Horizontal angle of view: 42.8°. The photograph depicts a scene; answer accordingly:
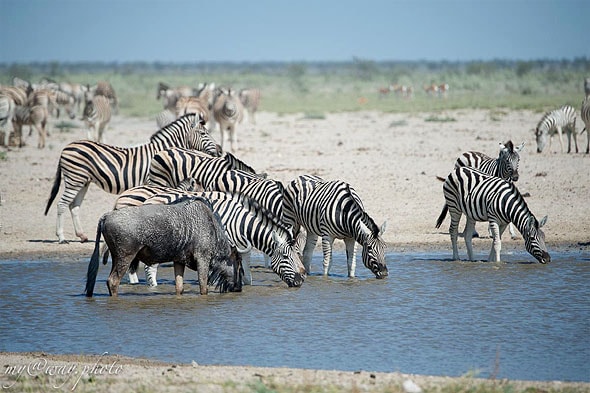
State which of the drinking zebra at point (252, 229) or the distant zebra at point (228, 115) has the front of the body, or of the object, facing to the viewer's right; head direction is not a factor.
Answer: the drinking zebra

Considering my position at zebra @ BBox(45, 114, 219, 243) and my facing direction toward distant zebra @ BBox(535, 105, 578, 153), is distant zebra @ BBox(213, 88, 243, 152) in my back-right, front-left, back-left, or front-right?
front-left

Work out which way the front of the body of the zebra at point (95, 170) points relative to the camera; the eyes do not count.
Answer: to the viewer's right

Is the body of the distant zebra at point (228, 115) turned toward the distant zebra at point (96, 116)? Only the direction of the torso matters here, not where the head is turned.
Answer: no

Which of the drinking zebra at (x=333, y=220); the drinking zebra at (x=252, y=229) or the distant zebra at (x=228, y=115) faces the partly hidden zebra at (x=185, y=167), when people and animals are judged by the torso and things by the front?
the distant zebra at (x=228, y=115)

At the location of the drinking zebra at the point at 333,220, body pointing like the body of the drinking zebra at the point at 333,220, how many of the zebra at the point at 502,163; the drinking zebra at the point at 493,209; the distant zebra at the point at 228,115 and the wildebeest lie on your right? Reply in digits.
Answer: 1

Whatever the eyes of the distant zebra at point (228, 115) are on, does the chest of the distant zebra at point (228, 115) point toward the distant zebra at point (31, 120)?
no

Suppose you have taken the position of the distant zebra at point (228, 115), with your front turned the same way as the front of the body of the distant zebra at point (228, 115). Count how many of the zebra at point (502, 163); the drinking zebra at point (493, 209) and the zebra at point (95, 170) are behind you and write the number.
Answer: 0

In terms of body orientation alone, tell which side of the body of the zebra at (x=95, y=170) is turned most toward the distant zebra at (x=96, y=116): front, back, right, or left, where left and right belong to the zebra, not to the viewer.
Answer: left

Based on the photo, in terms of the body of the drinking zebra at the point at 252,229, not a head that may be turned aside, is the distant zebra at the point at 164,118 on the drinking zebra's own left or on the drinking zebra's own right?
on the drinking zebra's own left

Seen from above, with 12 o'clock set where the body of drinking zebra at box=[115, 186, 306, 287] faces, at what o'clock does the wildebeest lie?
The wildebeest is roughly at 5 o'clock from the drinking zebra.

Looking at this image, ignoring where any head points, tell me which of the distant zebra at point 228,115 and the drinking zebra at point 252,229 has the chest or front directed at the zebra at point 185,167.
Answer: the distant zebra at point 228,115

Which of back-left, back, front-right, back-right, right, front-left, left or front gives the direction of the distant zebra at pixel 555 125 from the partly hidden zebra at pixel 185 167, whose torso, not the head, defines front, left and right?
front-left

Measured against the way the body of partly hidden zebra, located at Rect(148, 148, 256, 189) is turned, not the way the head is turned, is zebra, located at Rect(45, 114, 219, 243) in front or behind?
behind

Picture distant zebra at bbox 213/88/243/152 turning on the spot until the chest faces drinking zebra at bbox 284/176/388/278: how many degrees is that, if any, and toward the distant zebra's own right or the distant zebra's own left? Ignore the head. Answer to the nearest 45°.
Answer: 0° — it already faces it

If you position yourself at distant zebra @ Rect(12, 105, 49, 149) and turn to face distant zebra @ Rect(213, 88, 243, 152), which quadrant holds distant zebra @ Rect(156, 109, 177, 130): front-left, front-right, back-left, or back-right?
front-left

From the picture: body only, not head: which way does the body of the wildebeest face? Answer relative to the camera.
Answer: to the viewer's right

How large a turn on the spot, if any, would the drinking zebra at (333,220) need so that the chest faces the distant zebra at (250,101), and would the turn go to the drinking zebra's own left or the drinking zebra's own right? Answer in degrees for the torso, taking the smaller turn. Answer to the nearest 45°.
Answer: approximately 135° to the drinking zebra's own left

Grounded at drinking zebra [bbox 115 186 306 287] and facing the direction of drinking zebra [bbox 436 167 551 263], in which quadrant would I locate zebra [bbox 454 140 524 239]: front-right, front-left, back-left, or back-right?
front-left
